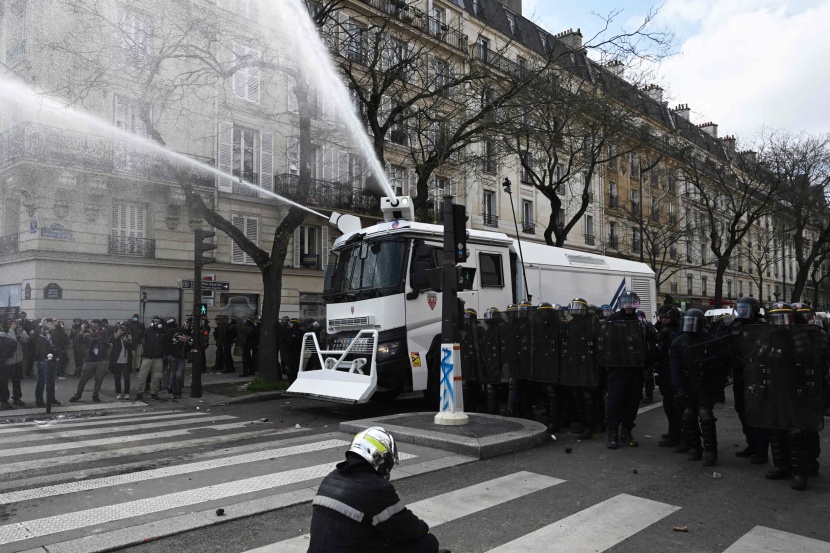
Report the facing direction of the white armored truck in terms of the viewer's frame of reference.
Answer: facing the viewer and to the left of the viewer

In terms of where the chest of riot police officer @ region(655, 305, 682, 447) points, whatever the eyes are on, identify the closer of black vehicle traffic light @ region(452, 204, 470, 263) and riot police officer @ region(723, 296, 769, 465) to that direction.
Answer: the black vehicle traffic light

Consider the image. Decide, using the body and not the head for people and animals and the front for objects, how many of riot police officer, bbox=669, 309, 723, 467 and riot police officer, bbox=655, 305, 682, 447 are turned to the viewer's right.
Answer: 0

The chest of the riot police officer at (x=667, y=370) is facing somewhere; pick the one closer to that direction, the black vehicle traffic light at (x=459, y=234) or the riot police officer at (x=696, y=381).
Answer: the black vehicle traffic light

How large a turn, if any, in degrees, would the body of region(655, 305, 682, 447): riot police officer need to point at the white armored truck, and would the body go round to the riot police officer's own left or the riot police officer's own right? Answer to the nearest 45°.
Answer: approximately 45° to the riot police officer's own right

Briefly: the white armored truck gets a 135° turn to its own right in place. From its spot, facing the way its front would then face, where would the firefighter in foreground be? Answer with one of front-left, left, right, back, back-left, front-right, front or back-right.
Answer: back

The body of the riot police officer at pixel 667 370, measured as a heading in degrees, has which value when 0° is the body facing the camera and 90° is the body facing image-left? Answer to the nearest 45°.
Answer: approximately 45°

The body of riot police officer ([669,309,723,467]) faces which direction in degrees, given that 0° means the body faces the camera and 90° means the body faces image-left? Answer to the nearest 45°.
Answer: approximately 0°

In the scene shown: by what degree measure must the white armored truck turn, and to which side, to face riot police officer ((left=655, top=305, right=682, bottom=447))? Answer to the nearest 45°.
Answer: approximately 135° to its left

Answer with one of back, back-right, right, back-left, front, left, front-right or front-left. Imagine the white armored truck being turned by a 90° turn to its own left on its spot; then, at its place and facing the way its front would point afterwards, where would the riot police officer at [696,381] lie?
front

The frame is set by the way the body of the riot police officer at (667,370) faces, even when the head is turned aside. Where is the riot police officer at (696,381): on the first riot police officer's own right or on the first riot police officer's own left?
on the first riot police officer's own left
